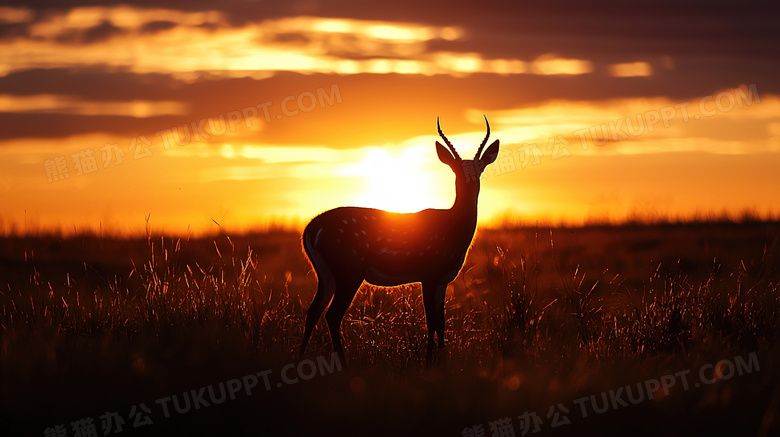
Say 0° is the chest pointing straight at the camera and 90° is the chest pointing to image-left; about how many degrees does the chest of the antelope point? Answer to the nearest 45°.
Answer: approximately 270°
